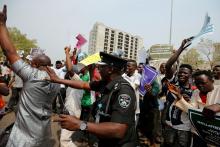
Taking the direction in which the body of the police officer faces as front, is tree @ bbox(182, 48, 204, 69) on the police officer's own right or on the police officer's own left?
on the police officer's own right

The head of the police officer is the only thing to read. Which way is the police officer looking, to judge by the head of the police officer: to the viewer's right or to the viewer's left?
to the viewer's left

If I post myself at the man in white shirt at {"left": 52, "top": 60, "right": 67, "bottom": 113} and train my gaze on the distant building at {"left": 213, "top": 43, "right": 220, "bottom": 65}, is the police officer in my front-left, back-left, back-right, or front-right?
back-right

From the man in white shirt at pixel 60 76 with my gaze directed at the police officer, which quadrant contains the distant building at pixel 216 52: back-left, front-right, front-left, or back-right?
back-left

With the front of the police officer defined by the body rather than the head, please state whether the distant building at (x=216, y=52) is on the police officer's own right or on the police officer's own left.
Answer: on the police officer's own right

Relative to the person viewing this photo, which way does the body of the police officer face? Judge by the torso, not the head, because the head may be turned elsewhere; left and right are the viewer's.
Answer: facing to the left of the viewer

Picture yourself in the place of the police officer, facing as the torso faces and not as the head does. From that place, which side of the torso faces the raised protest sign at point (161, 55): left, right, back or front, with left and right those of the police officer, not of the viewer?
right
